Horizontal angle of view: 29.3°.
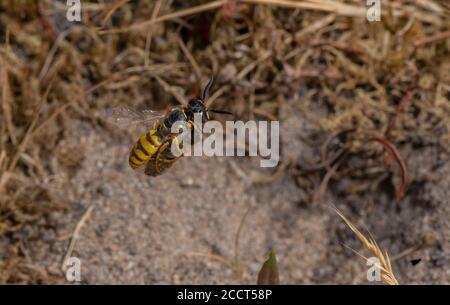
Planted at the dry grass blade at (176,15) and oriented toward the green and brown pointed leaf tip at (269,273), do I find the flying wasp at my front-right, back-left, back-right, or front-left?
front-right

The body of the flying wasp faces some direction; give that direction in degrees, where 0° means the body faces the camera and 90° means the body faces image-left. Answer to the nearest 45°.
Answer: approximately 270°

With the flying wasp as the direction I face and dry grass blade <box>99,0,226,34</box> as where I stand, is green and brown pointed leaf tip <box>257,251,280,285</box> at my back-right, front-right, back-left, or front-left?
front-left

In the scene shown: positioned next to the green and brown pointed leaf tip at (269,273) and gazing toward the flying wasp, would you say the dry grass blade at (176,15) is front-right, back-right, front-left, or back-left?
front-right
